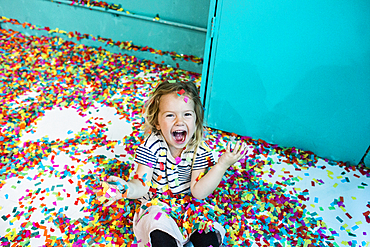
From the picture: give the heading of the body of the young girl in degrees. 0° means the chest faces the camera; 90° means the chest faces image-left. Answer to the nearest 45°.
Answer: approximately 0°
